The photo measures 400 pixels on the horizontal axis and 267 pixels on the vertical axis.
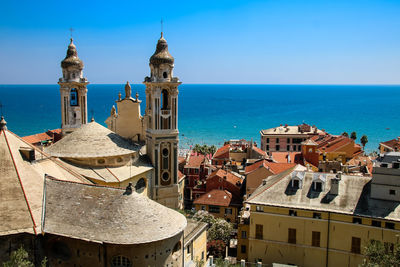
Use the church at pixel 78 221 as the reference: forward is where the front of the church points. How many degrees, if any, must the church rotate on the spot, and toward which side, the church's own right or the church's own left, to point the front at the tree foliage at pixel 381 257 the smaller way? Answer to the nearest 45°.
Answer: approximately 45° to the church's own right

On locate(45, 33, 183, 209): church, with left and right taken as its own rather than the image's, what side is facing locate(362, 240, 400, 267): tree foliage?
right

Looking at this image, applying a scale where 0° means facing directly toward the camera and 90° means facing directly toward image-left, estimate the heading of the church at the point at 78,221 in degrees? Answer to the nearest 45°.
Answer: approximately 225°
